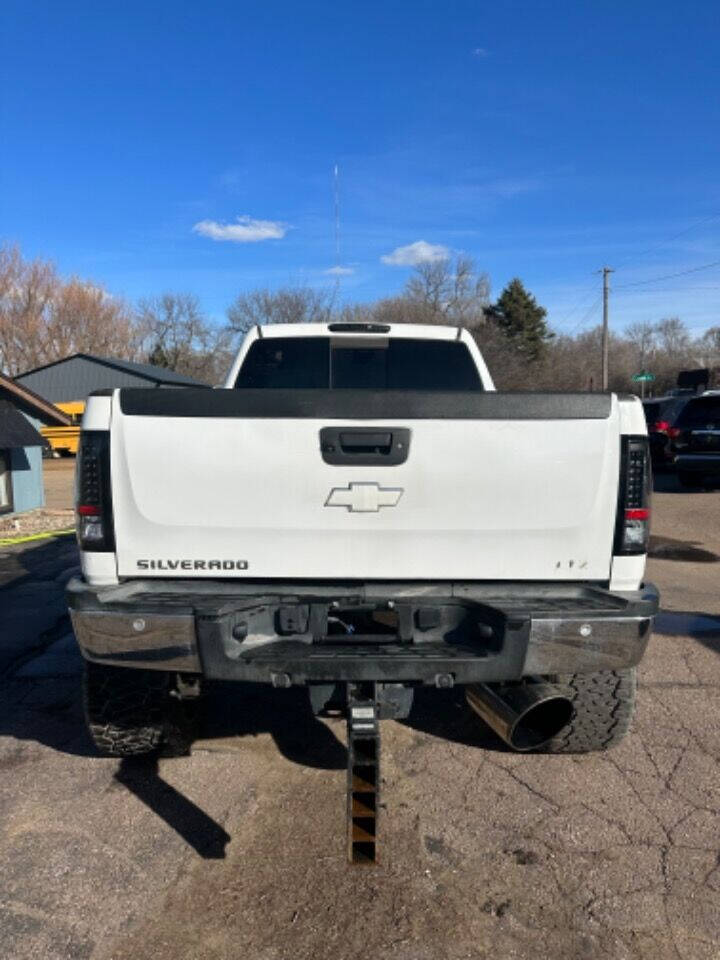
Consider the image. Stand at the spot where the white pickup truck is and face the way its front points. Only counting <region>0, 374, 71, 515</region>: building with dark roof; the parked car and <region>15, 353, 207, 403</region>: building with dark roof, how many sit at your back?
0

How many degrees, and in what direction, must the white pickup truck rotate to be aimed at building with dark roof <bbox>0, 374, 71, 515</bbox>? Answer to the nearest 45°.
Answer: approximately 45° to its left

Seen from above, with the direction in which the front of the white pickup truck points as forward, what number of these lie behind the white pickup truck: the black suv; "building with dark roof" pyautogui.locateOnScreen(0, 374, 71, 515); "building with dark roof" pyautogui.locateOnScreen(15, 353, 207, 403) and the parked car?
0

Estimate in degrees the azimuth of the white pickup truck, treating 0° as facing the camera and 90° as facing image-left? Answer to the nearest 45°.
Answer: approximately 180°

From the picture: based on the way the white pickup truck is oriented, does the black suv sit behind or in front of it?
in front

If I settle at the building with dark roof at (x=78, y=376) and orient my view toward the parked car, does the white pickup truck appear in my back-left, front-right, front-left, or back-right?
front-right

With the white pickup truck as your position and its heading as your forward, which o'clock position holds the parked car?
The parked car is roughly at 1 o'clock from the white pickup truck.

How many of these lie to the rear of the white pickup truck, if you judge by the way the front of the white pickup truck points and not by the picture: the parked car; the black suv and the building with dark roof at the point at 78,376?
0

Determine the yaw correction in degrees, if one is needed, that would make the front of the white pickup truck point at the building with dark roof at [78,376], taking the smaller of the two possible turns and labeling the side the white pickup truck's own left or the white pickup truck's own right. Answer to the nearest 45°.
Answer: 0° — it already faces it
